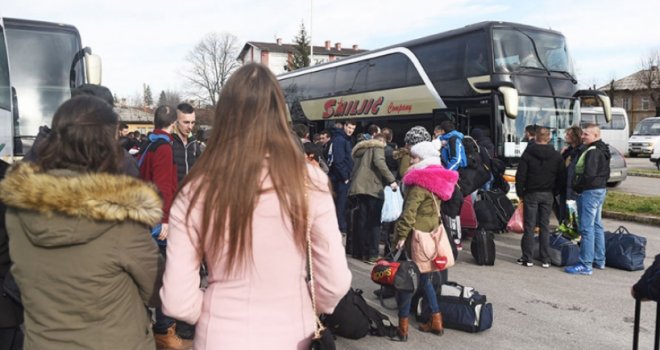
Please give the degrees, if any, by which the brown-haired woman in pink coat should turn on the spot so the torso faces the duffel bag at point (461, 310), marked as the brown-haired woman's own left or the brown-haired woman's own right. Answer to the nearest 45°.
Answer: approximately 45° to the brown-haired woman's own right

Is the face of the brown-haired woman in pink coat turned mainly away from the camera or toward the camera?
away from the camera

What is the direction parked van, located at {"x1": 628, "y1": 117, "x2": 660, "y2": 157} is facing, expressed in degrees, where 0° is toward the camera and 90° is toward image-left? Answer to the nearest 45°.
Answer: approximately 45°

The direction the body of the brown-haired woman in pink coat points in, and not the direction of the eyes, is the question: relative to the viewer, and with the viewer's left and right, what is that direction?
facing away from the viewer

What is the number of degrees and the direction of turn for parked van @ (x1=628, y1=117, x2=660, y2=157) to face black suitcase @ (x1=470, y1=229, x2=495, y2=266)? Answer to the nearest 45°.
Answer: approximately 45° to its left

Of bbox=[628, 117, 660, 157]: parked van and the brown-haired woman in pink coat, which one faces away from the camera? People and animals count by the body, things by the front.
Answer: the brown-haired woman in pink coat

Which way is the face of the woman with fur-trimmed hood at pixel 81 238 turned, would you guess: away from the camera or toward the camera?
away from the camera

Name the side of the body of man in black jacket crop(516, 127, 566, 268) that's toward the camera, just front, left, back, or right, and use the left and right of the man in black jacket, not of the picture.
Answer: back

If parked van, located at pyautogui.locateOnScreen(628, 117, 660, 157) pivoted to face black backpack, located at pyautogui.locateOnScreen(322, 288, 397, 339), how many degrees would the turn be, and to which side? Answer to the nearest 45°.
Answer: approximately 45° to its left

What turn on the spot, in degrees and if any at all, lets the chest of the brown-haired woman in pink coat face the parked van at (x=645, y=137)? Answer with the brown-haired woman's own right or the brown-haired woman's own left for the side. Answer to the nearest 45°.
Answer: approximately 45° to the brown-haired woman's own right

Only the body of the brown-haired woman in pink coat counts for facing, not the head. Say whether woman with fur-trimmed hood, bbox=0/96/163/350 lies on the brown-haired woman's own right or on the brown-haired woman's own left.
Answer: on the brown-haired woman's own left
